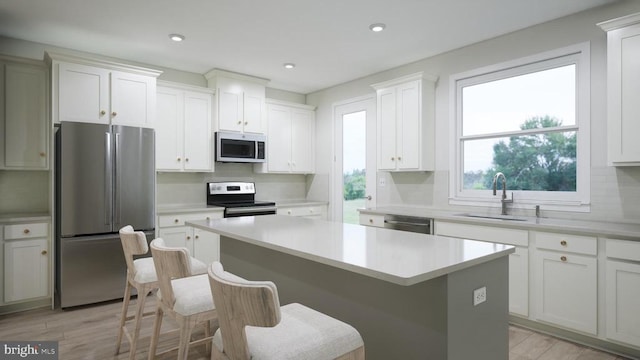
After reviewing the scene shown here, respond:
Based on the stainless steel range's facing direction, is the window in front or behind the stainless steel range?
in front

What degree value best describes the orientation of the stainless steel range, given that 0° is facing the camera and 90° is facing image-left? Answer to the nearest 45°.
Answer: approximately 315°

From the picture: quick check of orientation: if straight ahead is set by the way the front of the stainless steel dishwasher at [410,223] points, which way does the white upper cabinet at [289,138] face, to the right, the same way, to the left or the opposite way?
to the left

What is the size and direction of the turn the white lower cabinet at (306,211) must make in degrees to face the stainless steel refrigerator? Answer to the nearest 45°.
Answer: approximately 90° to its right

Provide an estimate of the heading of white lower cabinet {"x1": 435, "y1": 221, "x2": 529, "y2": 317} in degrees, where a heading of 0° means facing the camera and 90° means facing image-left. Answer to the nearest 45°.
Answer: approximately 45°

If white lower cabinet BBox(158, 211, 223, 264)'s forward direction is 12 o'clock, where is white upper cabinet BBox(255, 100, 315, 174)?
The white upper cabinet is roughly at 8 o'clock from the white lower cabinet.

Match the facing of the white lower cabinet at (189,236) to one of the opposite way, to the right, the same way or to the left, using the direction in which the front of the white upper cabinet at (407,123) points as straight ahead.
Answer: to the left

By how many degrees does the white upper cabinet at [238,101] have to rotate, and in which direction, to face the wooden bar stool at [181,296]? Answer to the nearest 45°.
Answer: approximately 45° to its right
